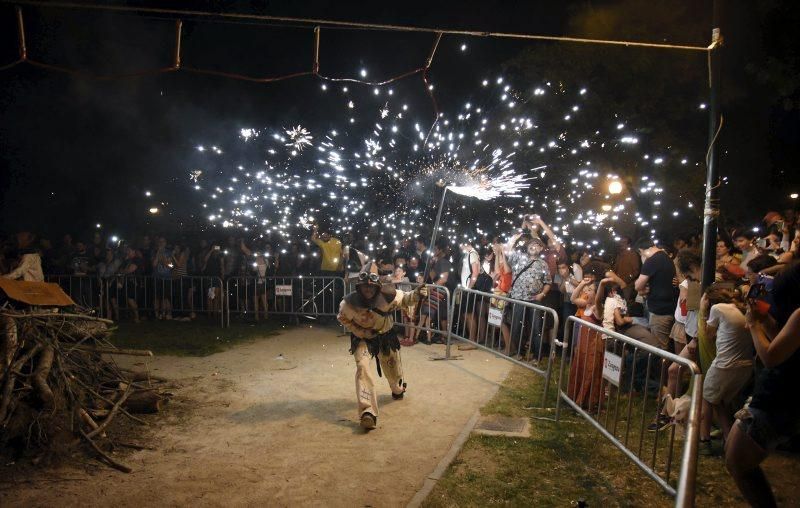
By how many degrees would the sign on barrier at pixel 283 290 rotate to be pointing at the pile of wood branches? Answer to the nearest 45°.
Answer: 0° — it already faces it

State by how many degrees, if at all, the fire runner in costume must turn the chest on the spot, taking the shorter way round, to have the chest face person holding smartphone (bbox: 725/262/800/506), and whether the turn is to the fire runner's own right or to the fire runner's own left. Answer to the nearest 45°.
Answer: approximately 45° to the fire runner's own left

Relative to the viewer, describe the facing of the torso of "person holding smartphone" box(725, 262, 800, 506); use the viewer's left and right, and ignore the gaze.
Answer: facing to the left of the viewer

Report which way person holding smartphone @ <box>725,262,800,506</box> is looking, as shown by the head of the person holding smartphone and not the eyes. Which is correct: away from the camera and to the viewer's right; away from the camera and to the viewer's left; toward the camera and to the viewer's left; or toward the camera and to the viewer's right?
away from the camera and to the viewer's left

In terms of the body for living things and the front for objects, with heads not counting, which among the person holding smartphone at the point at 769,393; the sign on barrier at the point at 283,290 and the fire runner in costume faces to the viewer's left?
the person holding smartphone

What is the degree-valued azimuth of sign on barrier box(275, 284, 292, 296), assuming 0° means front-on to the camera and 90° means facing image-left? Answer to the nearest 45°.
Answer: approximately 0°

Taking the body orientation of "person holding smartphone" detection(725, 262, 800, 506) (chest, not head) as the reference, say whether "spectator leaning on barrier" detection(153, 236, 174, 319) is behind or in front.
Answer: in front
